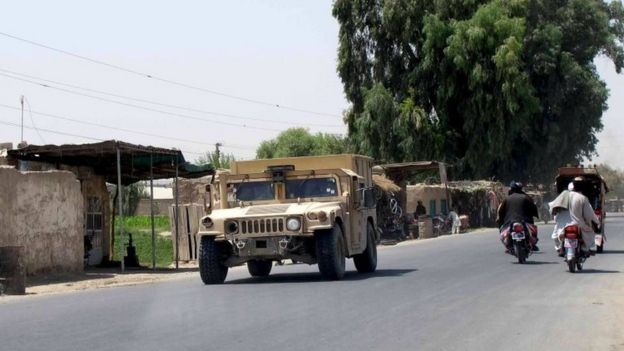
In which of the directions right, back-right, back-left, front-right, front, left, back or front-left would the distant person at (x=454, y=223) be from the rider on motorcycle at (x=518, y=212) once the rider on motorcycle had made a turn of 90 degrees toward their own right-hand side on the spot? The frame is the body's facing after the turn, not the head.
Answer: left

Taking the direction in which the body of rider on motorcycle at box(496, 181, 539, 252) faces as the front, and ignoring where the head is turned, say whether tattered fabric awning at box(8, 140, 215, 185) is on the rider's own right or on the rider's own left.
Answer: on the rider's own left

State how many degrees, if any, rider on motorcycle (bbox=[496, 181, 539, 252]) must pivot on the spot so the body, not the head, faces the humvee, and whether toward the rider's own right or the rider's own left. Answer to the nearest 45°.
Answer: approximately 135° to the rider's own left

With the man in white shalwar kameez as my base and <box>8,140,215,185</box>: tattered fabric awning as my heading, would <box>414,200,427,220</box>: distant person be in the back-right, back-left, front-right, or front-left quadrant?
front-right

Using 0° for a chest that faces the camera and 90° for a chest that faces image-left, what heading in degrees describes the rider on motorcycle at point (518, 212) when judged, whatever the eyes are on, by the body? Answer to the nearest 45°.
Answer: approximately 180°

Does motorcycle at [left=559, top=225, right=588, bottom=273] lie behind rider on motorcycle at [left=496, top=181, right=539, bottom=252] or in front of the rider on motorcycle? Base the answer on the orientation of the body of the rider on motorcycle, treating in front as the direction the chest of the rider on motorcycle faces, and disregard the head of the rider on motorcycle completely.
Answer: behind

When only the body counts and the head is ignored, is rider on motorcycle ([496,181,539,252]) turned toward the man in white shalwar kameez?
no
